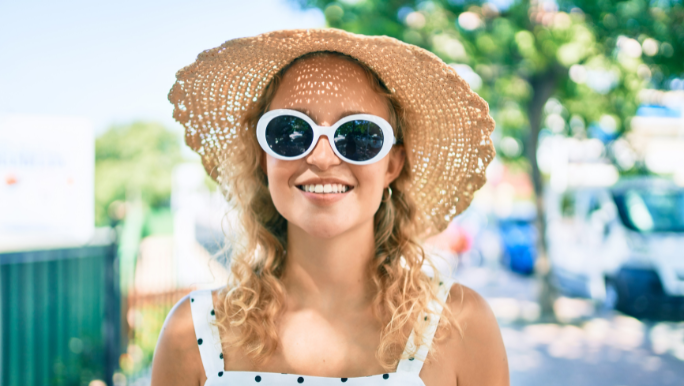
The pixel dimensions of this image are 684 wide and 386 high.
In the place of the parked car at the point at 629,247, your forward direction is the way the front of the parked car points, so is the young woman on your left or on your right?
on your right

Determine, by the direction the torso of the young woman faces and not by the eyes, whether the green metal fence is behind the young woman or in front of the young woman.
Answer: behind

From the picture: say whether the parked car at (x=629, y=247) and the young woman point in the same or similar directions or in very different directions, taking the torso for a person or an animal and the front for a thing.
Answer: same or similar directions

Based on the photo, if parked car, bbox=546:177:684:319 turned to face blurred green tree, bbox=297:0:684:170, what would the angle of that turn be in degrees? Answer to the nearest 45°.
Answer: approximately 90° to its right

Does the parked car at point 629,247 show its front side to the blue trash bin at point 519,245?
no

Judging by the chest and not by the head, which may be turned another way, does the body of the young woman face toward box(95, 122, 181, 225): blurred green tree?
no

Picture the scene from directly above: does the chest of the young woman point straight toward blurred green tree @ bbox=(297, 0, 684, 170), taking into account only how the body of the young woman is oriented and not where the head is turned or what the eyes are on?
no

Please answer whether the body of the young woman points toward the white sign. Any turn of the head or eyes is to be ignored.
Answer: no

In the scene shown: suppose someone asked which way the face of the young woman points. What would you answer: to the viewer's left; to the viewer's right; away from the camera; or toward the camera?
toward the camera

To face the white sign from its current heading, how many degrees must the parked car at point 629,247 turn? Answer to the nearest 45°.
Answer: approximately 90° to its right

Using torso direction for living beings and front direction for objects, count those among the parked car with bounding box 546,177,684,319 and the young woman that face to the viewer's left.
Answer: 0

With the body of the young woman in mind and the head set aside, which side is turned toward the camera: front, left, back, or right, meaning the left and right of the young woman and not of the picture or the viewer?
front
